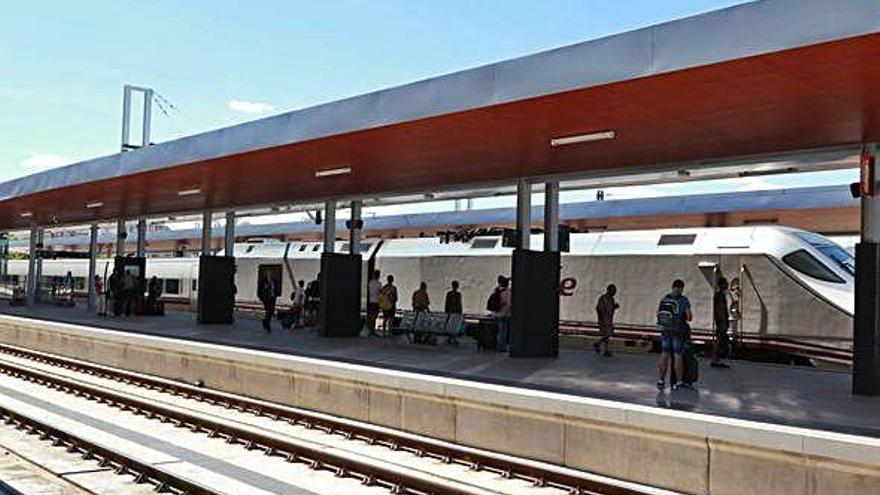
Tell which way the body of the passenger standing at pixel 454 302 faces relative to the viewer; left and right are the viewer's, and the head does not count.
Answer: facing away from the viewer

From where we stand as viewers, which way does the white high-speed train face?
facing the viewer and to the right of the viewer

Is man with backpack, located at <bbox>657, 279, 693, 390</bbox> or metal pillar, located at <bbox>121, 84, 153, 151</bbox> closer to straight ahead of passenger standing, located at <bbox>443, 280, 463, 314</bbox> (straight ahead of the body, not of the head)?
the metal pillar

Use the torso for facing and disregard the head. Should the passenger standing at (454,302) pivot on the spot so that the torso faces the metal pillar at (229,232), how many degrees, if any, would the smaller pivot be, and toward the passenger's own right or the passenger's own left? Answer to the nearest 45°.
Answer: approximately 45° to the passenger's own left

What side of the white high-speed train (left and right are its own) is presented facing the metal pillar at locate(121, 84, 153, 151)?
back

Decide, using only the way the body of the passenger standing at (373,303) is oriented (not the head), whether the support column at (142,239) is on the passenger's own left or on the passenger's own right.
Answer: on the passenger's own left

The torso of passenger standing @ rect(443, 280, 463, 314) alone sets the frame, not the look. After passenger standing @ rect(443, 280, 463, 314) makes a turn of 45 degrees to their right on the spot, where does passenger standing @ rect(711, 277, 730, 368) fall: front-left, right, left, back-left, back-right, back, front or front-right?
right

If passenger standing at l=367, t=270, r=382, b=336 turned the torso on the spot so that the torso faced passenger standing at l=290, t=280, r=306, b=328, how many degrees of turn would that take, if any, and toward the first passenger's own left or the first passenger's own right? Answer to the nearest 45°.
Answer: approximately 135° to the first passenger's own left
